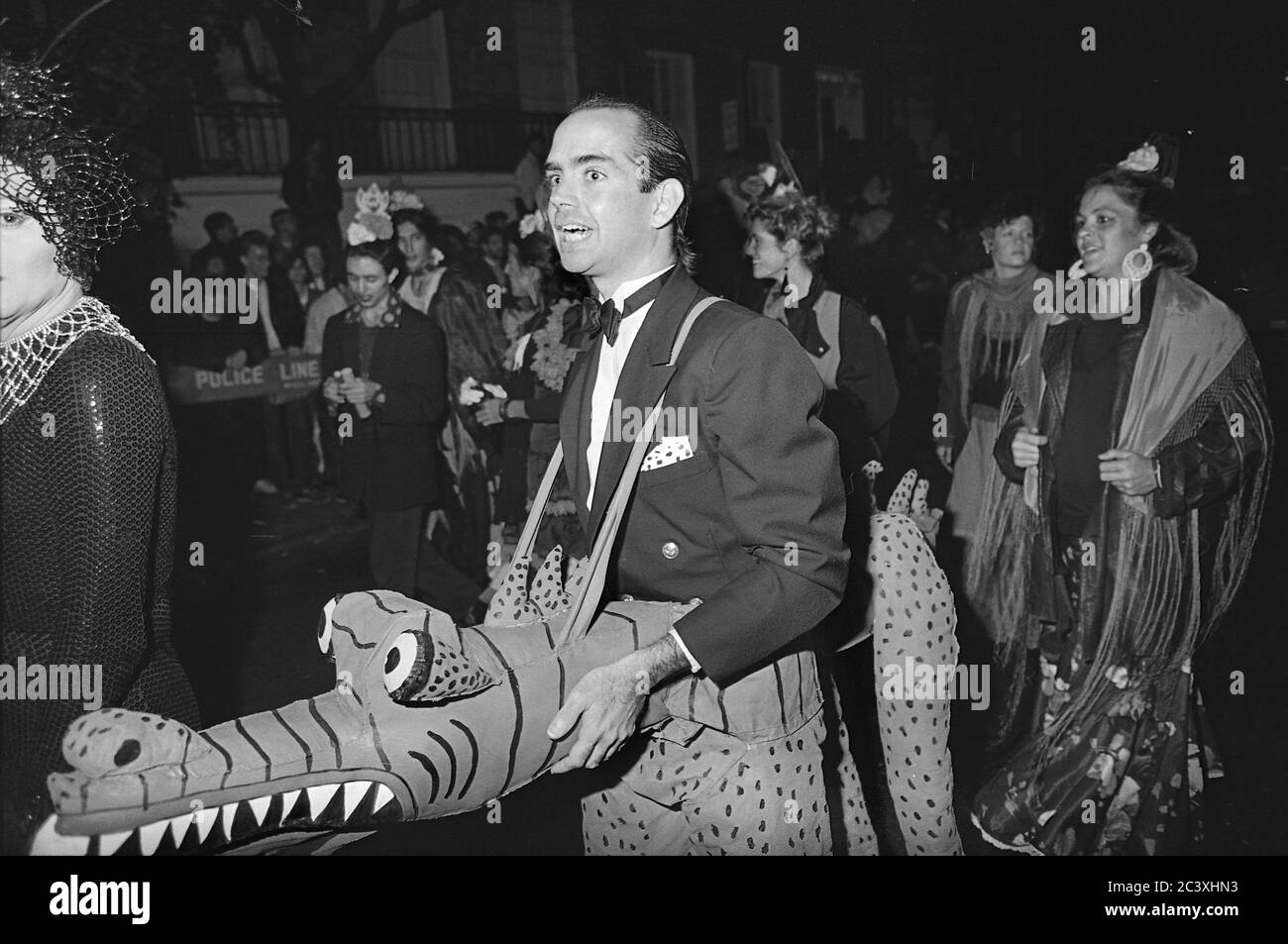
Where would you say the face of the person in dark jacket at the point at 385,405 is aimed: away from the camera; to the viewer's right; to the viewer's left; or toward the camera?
toward the camera

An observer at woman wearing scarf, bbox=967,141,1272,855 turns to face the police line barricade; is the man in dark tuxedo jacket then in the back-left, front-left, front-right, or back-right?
front-left

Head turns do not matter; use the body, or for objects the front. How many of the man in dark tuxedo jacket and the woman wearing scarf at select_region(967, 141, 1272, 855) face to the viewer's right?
0

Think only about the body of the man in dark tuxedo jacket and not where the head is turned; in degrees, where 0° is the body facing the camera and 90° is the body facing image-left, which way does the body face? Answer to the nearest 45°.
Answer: approximately 45°

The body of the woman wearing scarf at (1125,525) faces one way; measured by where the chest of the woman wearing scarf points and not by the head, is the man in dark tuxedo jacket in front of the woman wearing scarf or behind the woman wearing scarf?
in front

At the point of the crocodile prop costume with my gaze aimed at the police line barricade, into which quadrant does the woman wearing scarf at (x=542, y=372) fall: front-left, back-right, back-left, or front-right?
front-right

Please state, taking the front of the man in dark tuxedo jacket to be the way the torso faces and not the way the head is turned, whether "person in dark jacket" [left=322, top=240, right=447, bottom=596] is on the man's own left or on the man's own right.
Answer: on the man's own right

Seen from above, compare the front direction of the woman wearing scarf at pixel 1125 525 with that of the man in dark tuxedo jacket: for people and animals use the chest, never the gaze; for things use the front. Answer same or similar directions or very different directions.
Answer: same or similar directions

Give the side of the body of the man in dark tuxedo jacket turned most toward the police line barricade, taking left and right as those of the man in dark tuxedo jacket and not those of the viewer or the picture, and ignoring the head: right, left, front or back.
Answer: right

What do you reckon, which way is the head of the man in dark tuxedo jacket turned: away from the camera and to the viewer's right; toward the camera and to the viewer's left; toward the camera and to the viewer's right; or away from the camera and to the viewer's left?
toward the camera and to the viewer's left

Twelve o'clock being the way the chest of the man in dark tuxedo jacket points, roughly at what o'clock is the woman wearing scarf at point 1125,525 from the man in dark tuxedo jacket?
The woman wearing scarf is roughly at 6 o'clock from the man in dark tuxedo jacket.

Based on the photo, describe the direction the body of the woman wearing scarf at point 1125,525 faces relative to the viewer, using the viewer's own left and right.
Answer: facing the viewer and to the left of the viewer
